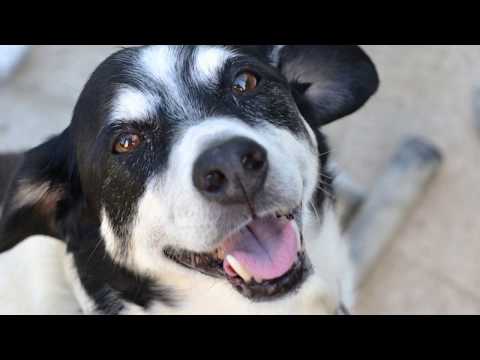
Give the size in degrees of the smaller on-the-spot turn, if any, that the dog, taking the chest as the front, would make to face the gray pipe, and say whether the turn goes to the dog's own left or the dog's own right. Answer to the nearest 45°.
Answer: approximately 135° to the dog's own left

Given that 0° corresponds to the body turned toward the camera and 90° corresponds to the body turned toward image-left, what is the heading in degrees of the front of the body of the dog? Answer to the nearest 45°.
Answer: approximately 0°
